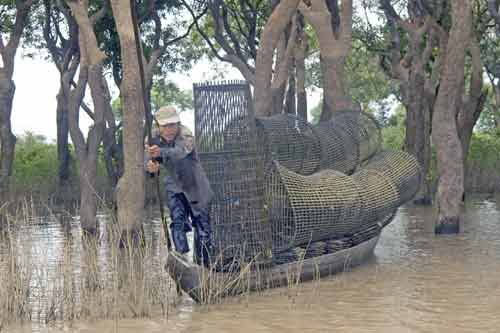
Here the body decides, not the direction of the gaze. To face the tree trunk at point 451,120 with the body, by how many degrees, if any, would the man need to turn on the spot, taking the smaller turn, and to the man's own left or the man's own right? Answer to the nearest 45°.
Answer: approximately 180°

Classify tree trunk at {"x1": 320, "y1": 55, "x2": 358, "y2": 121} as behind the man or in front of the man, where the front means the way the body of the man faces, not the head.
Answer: behind

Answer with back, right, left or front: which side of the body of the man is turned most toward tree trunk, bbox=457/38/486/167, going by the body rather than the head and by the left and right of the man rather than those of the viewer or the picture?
back

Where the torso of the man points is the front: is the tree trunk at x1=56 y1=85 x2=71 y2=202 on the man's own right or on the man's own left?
on the man's own right

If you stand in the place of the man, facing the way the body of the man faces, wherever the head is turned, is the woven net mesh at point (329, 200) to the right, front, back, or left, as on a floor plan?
back

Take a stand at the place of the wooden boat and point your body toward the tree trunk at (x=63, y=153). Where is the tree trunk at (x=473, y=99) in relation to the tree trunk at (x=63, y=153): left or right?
right

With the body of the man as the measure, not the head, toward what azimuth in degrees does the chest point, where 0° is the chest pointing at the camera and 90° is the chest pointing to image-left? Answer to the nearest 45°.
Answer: approximately 45°

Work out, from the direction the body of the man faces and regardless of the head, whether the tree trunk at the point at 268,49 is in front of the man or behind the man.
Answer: behind

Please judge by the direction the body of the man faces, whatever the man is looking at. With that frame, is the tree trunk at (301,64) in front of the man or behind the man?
behind

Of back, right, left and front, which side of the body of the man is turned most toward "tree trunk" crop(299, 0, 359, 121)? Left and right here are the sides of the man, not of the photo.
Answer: back
